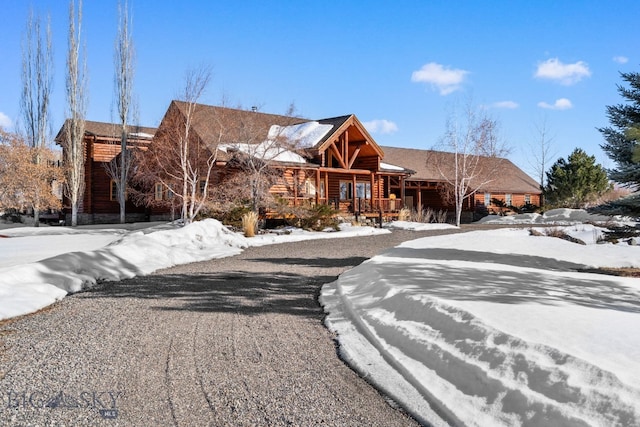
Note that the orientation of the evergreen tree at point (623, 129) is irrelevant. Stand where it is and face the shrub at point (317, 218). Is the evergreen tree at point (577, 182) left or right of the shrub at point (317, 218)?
right

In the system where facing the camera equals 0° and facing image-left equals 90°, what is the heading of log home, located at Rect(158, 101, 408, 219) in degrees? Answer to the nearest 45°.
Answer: approximately 315°

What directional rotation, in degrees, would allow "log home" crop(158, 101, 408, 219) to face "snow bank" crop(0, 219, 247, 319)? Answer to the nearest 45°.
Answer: approximately 45° to its right
